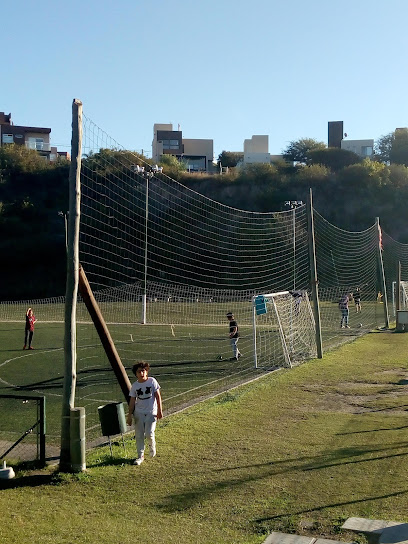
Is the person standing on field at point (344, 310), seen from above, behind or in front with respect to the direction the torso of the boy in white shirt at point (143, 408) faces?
behind

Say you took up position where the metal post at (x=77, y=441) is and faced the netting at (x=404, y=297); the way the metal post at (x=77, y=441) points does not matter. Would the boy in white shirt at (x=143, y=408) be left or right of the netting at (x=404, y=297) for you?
right

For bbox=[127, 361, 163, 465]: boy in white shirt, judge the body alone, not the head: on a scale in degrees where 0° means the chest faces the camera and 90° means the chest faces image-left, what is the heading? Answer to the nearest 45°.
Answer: approximately 0°

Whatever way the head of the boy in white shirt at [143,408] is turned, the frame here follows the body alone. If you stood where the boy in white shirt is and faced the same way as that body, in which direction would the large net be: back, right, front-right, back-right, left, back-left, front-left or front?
back

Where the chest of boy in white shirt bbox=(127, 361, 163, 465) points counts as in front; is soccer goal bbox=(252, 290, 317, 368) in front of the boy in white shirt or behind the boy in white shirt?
behind

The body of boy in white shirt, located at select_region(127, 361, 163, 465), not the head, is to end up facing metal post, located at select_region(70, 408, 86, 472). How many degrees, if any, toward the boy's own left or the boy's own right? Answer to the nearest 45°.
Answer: approximately 45° to the boy's own right
